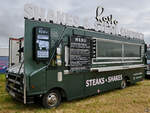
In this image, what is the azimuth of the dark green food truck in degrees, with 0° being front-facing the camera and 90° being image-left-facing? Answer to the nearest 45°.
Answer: approximately 45°
